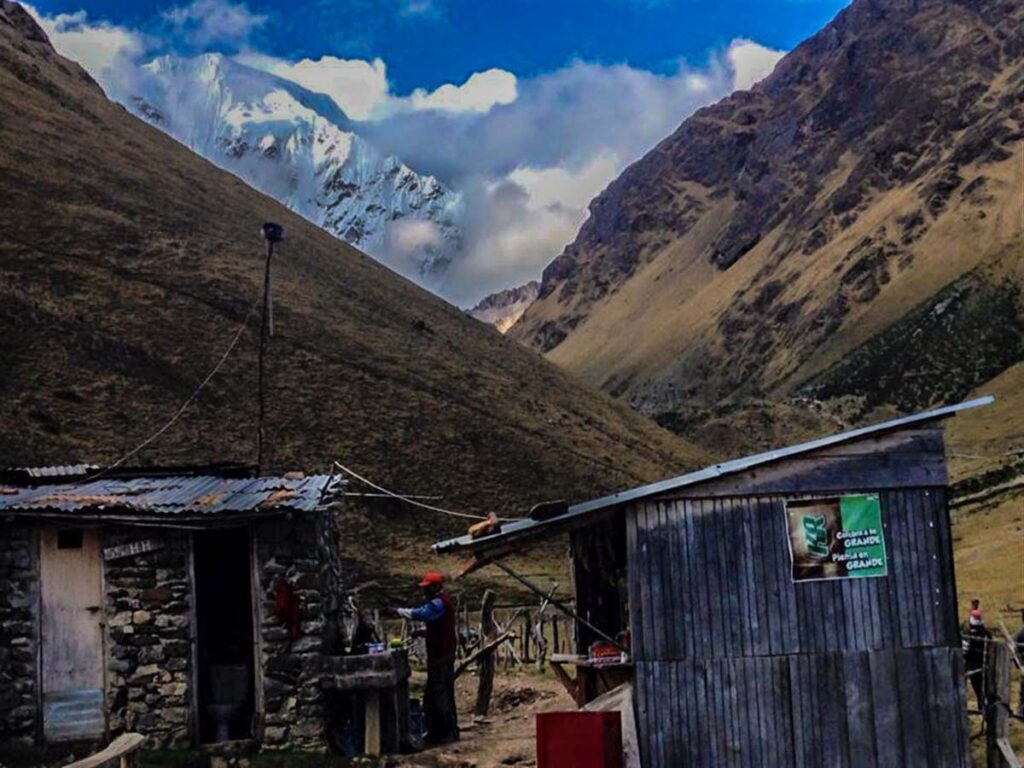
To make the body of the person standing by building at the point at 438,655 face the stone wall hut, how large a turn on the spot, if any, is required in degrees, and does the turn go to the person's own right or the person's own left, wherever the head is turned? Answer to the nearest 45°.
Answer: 0° — they already face it

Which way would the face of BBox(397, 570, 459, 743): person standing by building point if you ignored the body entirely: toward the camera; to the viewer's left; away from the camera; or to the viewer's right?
to the viewer's left

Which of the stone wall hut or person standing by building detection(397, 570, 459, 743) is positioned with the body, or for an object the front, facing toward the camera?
the stone wall hut

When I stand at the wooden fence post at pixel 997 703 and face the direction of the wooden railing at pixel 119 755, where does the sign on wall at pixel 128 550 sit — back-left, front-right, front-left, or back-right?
front-right

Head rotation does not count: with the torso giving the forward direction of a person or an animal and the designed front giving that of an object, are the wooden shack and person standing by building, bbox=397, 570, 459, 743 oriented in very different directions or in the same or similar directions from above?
same or similar directions

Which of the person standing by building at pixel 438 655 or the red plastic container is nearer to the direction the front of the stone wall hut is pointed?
the red plastic container

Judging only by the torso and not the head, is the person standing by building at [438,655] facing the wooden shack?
no

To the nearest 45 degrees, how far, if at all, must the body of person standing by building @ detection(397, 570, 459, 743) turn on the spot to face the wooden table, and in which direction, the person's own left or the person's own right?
approximately 135° to the person's own left

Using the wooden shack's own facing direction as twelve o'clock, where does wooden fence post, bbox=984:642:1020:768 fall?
The wooden fence post is roughly at 5 o'clock from the wooden shack.

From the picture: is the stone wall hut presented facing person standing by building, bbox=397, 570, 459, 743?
no

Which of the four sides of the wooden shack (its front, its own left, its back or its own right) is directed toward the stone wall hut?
front

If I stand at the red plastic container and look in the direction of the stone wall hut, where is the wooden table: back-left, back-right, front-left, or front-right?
front-right

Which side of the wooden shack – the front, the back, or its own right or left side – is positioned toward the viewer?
left

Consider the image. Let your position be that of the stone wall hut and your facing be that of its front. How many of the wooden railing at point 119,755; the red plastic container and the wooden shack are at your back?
0

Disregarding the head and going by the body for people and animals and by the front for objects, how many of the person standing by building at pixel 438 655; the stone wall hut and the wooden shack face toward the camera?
1

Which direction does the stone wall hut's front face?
toward the camera

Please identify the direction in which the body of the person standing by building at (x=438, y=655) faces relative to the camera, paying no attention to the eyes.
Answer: to the viewer's left

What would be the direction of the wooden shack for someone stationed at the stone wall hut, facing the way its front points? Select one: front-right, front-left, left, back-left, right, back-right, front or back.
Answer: front-left

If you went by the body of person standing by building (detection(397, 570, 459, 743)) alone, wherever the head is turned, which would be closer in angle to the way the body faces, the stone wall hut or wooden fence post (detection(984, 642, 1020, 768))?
the stone wall hut

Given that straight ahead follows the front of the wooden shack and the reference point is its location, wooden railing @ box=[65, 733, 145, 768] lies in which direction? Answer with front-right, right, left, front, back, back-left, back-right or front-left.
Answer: front-left
